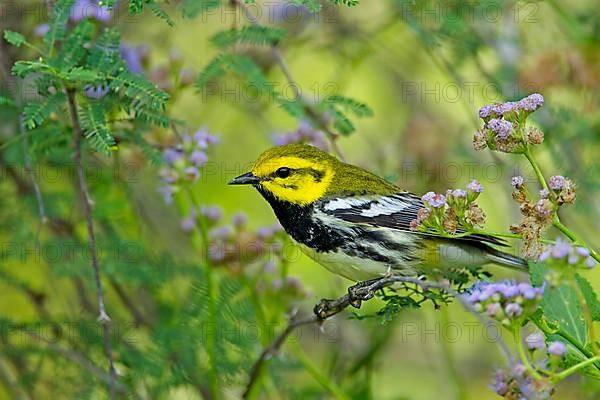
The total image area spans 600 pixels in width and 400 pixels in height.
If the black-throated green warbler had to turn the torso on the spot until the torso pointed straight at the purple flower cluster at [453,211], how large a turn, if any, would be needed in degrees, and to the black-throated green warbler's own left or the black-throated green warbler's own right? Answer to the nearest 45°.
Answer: approximately 180°

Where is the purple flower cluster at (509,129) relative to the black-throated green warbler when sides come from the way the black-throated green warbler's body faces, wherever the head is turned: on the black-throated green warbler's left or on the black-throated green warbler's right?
on the black-throated green warbler's left

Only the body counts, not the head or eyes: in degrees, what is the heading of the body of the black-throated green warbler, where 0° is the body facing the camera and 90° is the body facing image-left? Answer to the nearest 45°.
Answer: approximately 90°

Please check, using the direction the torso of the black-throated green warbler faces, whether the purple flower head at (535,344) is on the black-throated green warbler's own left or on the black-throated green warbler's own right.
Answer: on the black-throated green warbler's own left

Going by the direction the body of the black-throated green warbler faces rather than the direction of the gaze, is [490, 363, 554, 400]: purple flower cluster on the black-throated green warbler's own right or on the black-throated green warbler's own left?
on the black-throated green warbler's own left

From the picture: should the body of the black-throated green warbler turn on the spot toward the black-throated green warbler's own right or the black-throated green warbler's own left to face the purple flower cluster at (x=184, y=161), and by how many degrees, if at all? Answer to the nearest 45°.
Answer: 0° — it already faces it

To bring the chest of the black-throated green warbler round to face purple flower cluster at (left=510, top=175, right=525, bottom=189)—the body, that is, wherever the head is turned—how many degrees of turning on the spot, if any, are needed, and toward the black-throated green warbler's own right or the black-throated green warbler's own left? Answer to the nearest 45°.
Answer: approximately 135° to the black-throated green warbler's own left
